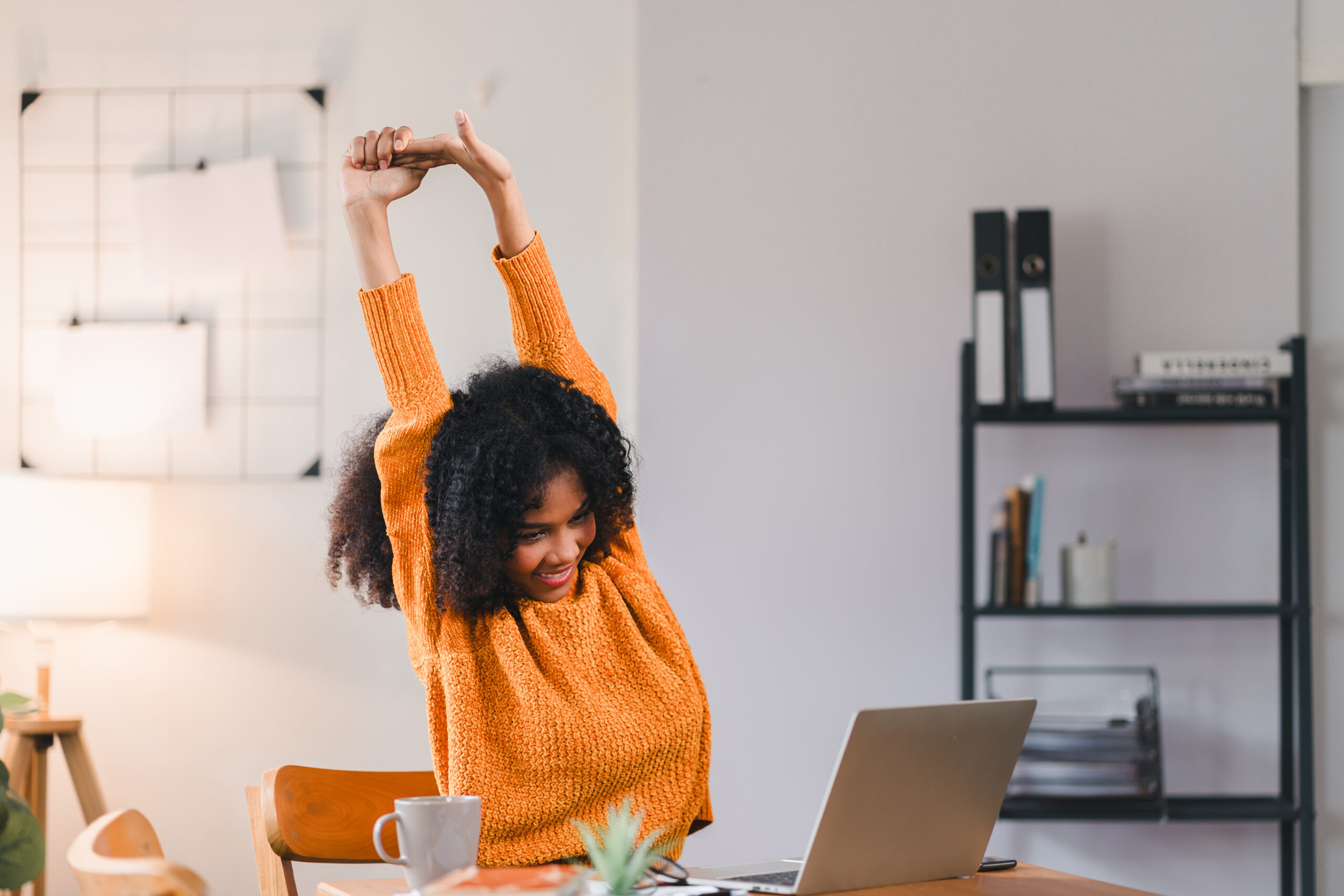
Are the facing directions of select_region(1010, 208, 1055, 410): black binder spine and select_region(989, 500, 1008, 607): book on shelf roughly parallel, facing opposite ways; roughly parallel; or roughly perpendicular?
roughly parallel

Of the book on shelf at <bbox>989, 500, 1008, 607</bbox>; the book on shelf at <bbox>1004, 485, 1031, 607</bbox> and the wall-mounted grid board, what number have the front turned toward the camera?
3

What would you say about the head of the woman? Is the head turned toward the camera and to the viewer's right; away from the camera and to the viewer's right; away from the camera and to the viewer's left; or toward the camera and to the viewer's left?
toward the camera and to the viewer's right

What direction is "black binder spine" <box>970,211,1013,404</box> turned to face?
toward the camera

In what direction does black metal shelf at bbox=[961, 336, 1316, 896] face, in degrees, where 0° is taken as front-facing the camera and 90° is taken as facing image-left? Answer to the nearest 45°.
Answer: approximately 0°

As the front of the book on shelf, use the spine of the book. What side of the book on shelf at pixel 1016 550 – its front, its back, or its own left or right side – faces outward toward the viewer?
front

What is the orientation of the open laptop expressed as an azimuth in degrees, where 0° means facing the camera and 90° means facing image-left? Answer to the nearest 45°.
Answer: approximately 135°

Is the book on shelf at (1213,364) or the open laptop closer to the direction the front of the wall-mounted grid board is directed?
the open laptop

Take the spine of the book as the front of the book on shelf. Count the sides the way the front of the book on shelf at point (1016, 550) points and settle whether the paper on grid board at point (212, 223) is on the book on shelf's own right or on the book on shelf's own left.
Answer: on the book on shelf's own right
